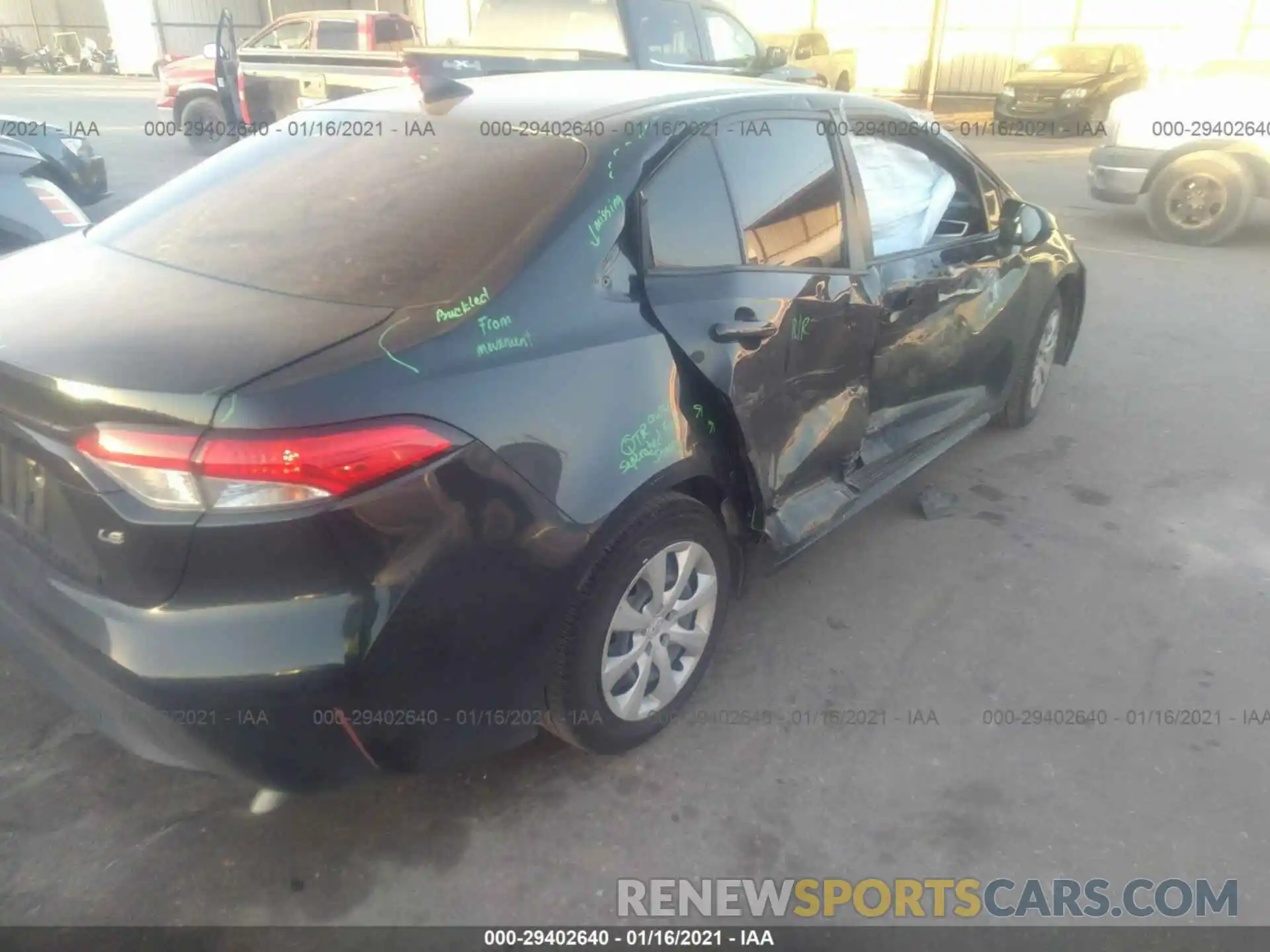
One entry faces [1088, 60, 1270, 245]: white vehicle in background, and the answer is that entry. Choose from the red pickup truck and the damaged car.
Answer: the damaged car

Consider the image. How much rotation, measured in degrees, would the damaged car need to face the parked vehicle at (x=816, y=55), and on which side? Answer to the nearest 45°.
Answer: approximately 45° to its left

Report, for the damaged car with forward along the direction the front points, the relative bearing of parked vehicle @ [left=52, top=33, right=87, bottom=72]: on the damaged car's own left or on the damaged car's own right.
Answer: on the damaged car's own left

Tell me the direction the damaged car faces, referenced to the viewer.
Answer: facing away from the viewer and to the right of the viewer

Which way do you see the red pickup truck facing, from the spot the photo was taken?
facing to the left of the viewer

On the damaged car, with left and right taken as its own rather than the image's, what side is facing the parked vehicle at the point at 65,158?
left

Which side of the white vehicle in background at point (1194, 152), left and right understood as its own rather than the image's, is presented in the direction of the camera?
left

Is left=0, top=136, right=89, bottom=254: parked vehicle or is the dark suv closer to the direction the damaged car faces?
the dark suv

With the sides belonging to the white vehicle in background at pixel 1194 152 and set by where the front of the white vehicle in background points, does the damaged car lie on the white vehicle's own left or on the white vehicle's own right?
on the white vehicle's own left

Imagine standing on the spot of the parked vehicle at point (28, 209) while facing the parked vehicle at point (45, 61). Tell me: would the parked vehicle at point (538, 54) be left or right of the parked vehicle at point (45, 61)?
right

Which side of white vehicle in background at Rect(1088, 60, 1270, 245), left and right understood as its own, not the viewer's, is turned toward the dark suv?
right
